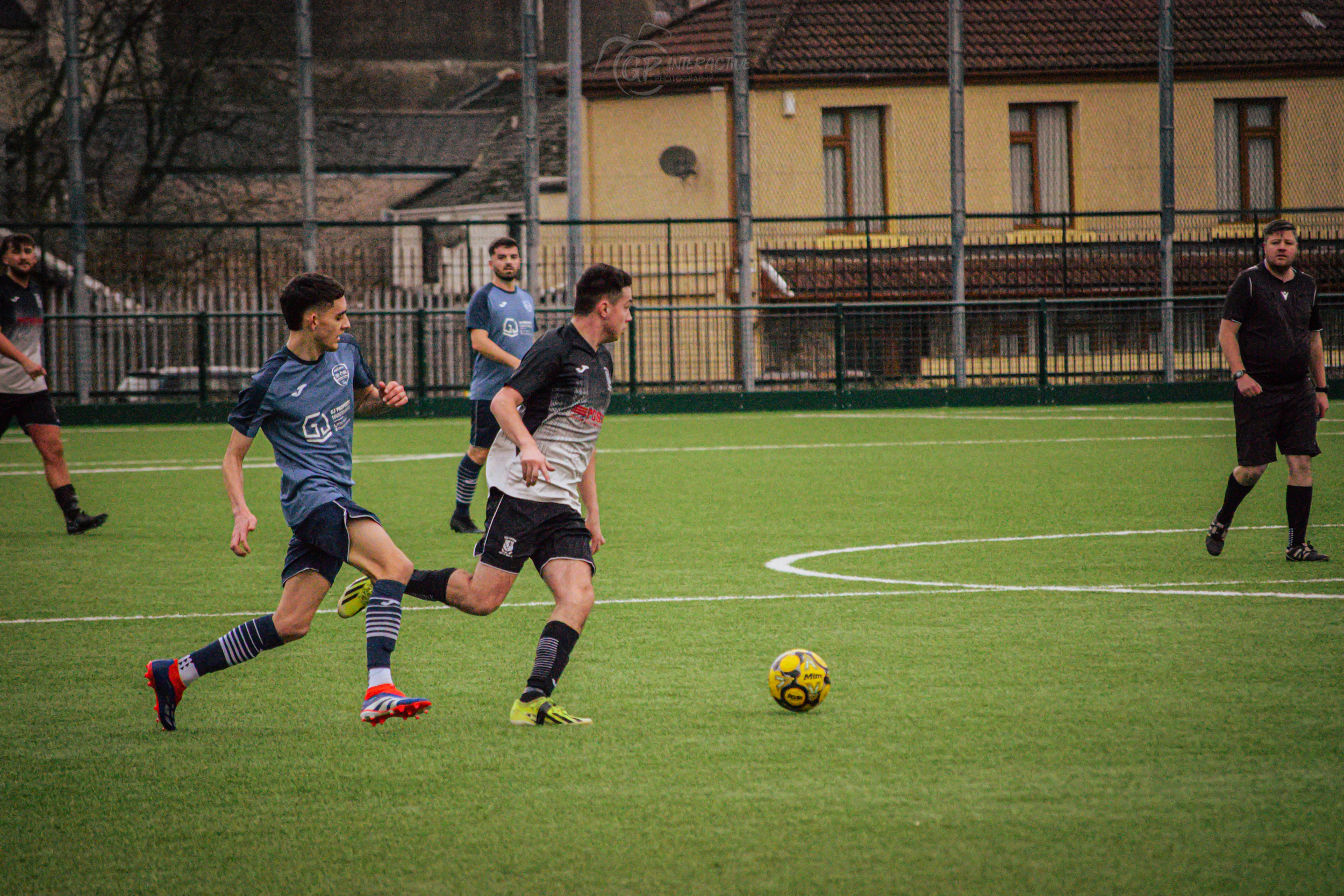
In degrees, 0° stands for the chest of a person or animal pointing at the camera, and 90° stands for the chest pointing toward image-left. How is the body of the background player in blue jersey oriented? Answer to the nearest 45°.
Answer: approximately 315°

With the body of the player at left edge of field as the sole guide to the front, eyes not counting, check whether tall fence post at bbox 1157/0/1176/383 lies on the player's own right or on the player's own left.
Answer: on the player's own left

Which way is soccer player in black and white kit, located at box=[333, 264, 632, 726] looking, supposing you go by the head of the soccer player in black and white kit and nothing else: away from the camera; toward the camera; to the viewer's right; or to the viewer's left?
to the viewer's right

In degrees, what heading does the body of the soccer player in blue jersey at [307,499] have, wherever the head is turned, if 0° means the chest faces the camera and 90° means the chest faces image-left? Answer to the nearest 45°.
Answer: approximately 315°

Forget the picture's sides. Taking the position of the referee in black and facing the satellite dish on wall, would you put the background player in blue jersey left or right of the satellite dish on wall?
left

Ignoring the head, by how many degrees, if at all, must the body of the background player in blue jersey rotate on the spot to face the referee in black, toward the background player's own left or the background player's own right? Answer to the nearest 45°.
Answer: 0° — they already face them

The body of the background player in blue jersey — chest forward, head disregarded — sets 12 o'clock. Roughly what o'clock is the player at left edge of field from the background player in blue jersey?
The player at left edge of field is roughly at 5 o'clock from the background player in blue jersey.

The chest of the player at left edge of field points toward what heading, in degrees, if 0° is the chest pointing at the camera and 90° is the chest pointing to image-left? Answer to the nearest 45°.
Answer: approximately 315°
